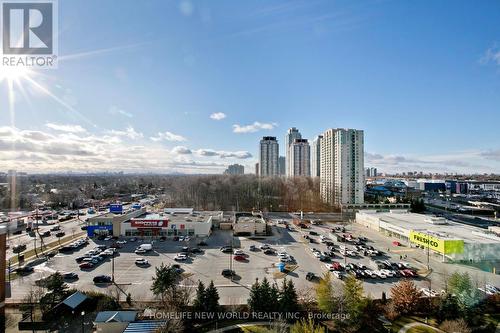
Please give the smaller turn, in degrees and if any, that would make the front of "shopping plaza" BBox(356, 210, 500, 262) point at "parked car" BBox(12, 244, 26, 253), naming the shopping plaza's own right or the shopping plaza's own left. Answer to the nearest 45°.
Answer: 0° — it already faces it

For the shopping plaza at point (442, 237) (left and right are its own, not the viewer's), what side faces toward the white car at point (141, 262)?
front

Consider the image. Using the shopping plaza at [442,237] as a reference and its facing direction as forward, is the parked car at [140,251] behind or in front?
in front

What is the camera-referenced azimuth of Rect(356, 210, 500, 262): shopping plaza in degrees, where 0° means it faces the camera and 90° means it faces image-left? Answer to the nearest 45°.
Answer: approximately 45°

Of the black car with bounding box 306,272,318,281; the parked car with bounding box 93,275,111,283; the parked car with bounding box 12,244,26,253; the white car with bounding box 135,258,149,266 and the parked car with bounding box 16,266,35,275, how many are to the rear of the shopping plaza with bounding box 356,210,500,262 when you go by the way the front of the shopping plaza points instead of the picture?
0

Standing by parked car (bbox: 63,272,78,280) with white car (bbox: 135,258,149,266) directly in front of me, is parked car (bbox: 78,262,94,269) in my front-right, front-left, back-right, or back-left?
front-left

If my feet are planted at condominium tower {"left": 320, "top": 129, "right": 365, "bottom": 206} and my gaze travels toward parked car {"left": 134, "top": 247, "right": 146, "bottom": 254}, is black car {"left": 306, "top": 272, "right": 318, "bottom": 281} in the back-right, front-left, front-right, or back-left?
front-left

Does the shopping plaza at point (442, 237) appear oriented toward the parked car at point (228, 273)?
yes

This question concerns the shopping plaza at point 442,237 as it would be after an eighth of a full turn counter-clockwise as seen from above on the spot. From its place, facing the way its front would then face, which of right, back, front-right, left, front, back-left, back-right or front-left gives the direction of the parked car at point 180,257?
front-right

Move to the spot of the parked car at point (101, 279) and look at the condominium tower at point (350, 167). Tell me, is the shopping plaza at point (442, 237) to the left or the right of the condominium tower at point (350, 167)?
right

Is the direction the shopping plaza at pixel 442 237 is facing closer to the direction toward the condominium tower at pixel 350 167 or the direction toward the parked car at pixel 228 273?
the parked car

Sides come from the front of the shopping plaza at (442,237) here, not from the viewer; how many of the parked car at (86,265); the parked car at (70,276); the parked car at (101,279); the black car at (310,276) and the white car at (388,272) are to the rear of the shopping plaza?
0

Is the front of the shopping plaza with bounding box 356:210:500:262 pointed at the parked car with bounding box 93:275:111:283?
yes

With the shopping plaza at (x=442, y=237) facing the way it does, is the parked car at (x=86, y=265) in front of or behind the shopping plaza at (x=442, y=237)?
in front

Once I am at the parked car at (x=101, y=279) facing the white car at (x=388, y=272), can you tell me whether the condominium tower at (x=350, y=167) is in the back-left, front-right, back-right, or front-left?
front-left

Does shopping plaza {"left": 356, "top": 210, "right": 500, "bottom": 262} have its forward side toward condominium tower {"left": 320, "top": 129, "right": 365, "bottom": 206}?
no

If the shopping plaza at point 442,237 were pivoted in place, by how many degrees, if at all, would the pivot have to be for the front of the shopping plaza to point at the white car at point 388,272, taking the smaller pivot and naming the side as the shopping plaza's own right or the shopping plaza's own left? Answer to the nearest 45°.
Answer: approximately 45° to the shopping plaza's own left
